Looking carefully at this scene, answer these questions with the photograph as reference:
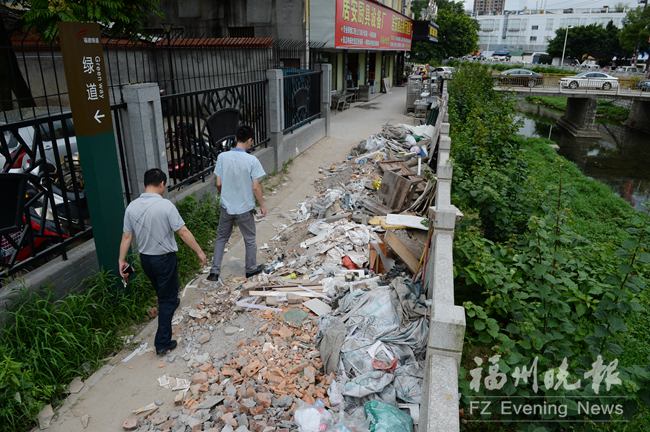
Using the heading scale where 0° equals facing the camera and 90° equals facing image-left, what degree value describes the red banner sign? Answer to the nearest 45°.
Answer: approximately 315°

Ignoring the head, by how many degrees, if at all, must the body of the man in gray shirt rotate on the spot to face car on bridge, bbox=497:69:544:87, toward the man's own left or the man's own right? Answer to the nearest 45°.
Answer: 0° — they already face it

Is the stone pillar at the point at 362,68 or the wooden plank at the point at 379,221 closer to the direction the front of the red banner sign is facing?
the wooden plank

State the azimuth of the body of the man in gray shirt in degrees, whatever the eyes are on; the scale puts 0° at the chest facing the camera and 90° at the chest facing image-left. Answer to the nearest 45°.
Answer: approximately 225°

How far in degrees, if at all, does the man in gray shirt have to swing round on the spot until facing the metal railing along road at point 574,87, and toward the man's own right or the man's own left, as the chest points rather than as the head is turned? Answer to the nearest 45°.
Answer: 0° — they already face it

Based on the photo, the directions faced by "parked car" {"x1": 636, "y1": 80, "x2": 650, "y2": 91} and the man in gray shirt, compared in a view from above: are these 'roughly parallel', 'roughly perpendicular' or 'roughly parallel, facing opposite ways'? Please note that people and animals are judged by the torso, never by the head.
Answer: roughly perpendicular

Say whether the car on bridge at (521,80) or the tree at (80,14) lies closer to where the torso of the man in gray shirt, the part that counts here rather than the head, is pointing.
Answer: the car on bridge
